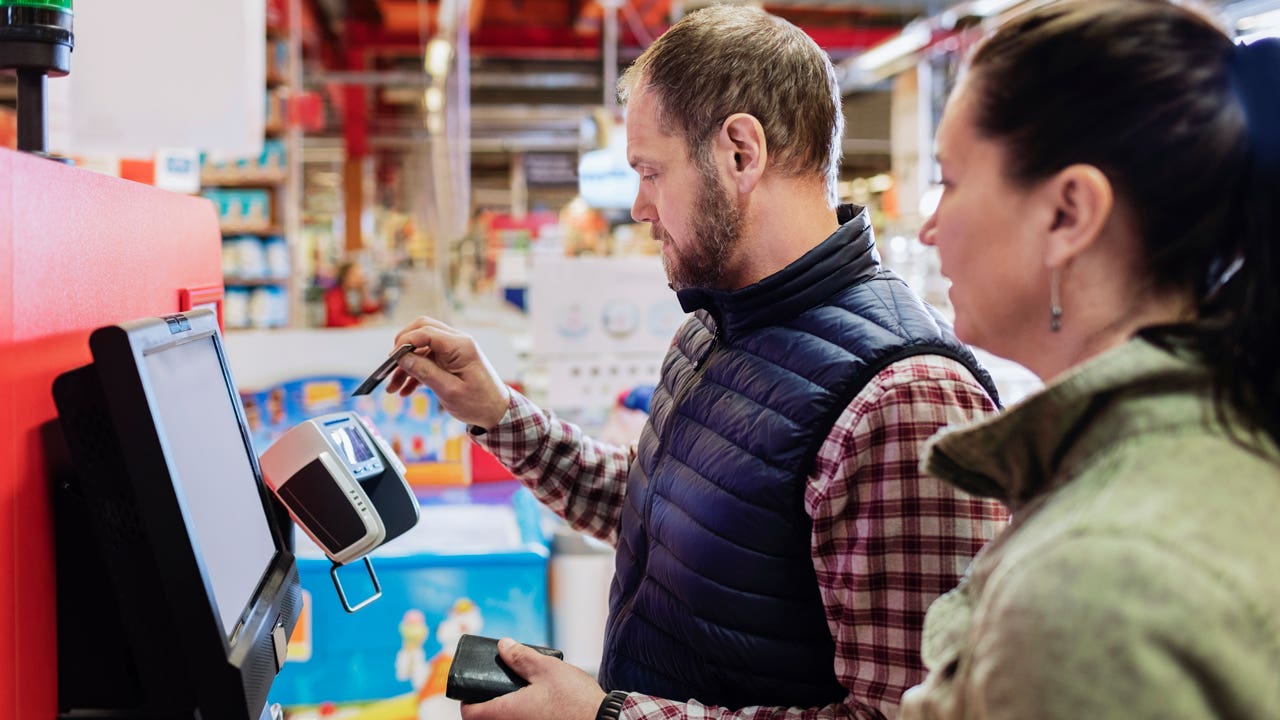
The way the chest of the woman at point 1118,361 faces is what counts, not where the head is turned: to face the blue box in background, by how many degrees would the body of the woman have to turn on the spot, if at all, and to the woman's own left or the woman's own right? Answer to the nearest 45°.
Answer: approximately 45° to the woman's own right

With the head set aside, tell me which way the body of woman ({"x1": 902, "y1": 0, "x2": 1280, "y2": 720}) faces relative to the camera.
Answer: to the viewer's left

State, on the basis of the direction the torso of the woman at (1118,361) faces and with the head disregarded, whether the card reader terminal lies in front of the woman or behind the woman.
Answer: in front

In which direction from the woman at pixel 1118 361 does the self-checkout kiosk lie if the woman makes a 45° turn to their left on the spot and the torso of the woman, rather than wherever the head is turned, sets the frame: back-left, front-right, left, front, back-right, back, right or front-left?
front-right

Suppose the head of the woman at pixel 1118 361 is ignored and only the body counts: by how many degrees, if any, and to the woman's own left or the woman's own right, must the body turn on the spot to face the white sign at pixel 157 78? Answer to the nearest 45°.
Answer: approximately 45° to the woman's own right

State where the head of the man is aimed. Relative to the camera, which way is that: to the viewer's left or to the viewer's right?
to the viewer's left

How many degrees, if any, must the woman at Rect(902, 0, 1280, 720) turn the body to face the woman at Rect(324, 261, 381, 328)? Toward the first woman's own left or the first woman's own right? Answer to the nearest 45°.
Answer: approximately 45° to the first woman's own right
